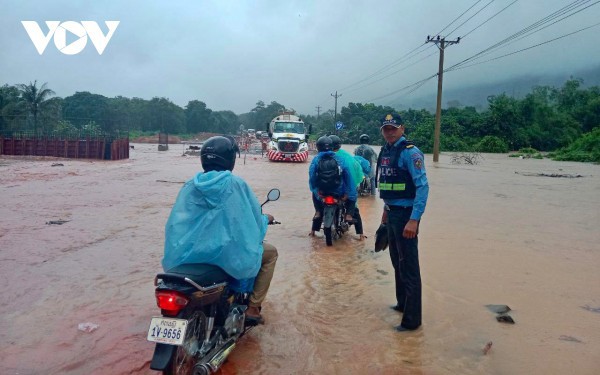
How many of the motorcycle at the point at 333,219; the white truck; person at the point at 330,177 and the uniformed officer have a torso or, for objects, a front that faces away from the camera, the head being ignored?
2

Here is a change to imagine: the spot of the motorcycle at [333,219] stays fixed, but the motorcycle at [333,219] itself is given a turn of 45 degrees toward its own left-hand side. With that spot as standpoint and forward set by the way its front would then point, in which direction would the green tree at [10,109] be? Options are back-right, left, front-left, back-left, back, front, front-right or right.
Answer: front

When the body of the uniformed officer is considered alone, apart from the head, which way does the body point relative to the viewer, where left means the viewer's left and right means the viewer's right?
facing the viewer and to the left of the viewer

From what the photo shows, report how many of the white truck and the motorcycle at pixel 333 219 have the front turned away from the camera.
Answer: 1

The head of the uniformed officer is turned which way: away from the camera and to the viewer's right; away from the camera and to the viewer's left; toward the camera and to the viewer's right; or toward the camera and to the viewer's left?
toward the camera and to the viewer's left

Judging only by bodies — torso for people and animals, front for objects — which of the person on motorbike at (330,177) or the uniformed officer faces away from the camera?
the person on motorbike

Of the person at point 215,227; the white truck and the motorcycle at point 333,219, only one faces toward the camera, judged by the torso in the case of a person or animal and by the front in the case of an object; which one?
the white truck

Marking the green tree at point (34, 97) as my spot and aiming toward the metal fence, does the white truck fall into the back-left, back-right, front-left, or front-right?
front-left

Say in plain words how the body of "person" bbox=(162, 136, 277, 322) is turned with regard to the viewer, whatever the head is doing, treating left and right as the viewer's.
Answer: facing away from the viewer and to the right of the viewer

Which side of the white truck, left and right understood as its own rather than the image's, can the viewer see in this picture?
front

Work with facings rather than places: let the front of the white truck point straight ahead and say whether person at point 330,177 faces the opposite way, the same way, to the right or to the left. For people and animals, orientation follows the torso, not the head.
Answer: the opposite way

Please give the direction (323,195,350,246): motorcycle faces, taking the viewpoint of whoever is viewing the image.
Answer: facing away from the viewer

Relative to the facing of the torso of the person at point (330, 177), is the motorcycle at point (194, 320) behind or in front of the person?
behind

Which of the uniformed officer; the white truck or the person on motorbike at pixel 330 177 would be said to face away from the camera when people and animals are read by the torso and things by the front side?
the person on motorbike

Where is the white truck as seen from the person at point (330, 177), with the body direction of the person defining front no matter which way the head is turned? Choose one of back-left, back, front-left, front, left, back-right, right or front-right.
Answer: front

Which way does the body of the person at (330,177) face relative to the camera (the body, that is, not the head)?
away from the camera

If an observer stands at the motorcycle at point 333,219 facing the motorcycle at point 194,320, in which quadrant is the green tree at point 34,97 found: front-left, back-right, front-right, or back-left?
back-right

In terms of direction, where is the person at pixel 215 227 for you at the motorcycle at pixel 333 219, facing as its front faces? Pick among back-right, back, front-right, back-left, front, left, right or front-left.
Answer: back
